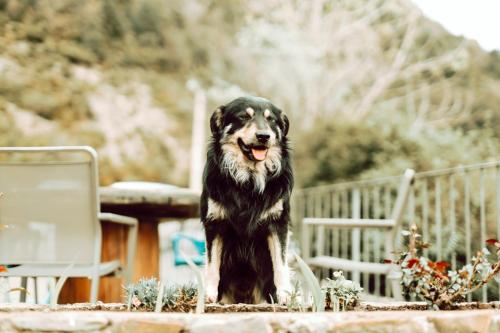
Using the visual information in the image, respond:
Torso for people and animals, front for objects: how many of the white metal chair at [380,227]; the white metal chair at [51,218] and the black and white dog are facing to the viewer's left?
1

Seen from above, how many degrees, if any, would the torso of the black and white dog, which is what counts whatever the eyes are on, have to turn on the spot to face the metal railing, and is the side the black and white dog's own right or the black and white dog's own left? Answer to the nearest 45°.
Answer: approximately 135° to the black and white dog's own left

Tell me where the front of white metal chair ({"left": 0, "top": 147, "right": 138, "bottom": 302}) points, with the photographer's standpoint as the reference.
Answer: facing away from the viewer and to the right of the viewer

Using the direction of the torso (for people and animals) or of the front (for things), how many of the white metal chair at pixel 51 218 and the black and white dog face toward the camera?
1

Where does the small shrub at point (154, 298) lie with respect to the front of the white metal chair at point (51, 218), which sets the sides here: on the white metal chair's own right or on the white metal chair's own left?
on the white metal chair's own right

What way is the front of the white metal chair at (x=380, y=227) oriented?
to the viewer's left

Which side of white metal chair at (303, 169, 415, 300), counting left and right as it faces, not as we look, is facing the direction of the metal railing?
right

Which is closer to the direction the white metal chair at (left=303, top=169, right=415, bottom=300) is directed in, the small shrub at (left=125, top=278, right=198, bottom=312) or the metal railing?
the small shrub

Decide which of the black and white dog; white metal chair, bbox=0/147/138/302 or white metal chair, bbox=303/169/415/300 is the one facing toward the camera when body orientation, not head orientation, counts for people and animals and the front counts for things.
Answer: the black and white dog

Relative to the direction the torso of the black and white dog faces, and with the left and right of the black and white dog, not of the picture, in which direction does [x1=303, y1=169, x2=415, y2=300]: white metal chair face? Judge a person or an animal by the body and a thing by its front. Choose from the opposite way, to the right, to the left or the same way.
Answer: to the right

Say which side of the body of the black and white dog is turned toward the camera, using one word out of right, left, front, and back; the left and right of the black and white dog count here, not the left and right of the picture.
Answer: front

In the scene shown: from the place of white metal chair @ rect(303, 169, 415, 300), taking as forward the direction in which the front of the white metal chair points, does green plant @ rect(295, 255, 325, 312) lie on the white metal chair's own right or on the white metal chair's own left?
on the white metal chair's own left

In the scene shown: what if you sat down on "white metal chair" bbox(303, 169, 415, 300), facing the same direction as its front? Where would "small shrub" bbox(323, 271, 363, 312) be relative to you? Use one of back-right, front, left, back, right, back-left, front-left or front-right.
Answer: left
